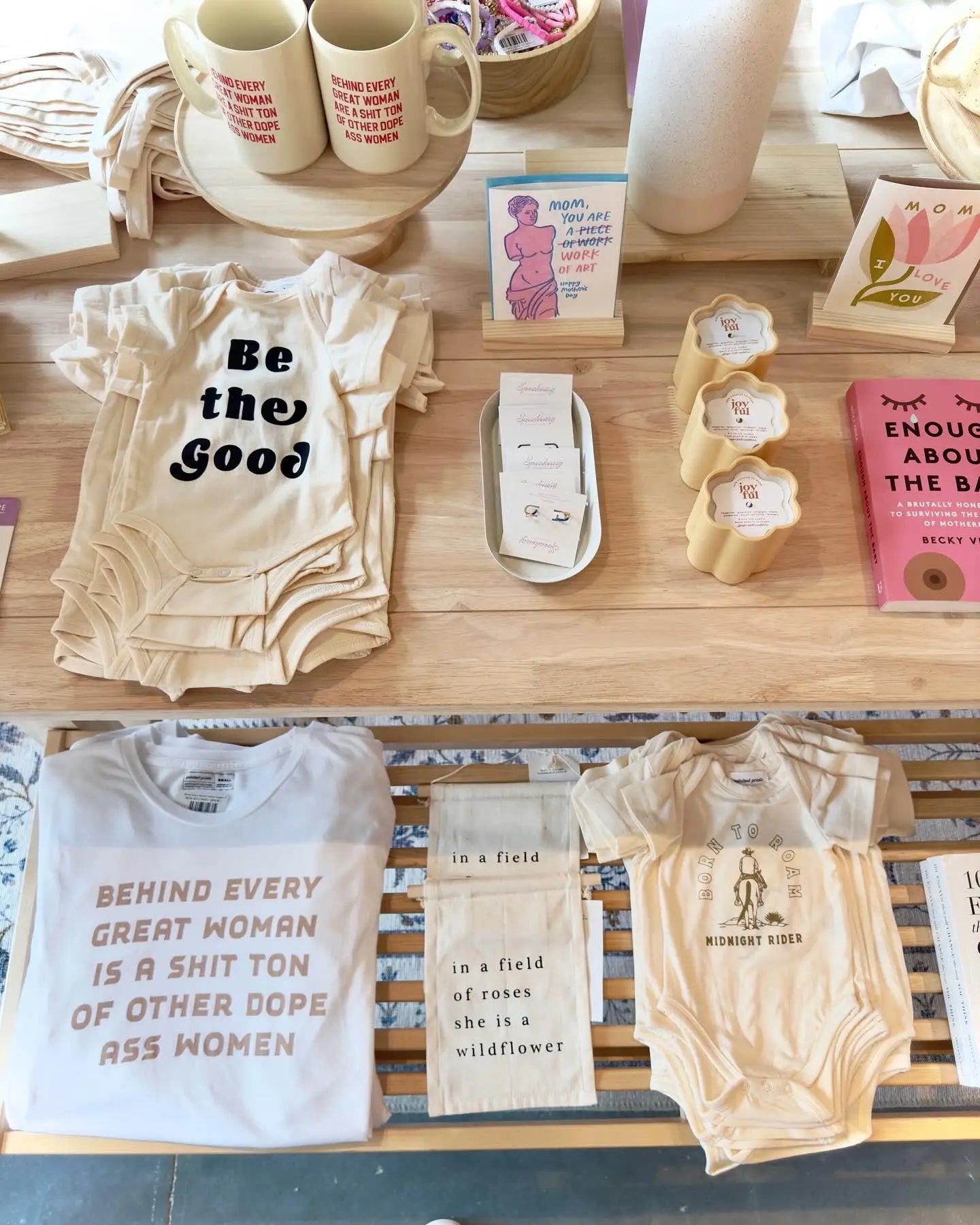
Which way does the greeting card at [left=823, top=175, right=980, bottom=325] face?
toward the camera

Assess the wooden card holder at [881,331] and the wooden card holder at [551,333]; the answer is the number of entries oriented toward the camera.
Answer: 2

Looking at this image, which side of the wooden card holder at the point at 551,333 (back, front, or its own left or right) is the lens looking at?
front
